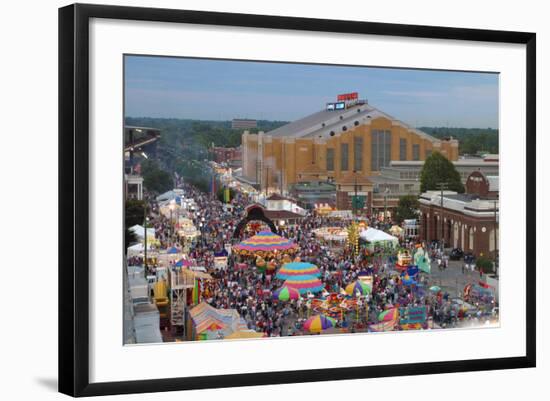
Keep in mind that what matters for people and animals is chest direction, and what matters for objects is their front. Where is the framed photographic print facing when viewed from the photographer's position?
facing the viewer and to the right of the viewer
